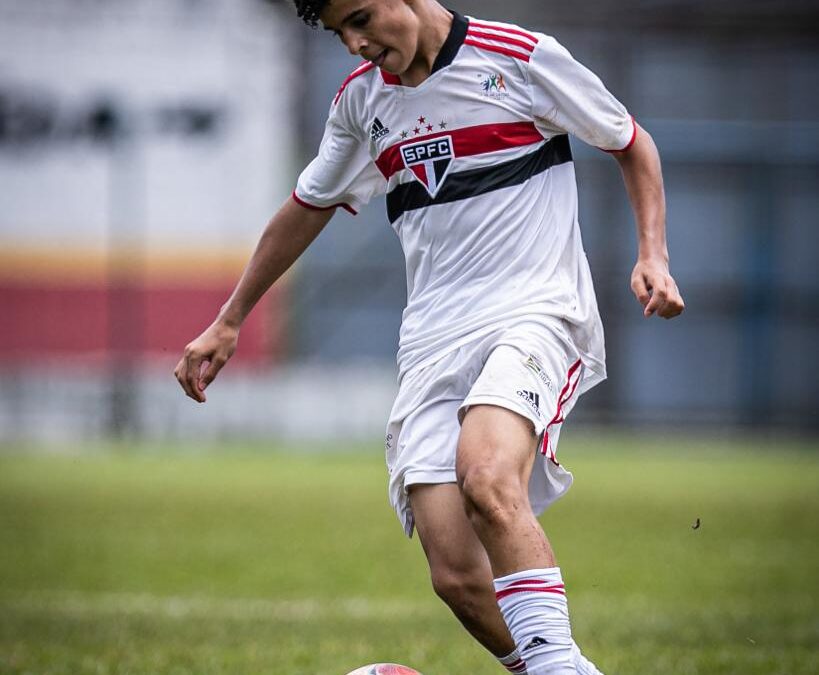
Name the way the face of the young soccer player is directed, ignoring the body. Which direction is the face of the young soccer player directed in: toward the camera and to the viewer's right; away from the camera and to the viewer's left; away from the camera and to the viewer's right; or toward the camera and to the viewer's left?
toward the camera and to the viewer's left

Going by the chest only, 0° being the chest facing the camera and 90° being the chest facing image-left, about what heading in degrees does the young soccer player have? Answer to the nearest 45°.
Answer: approximately 45°
